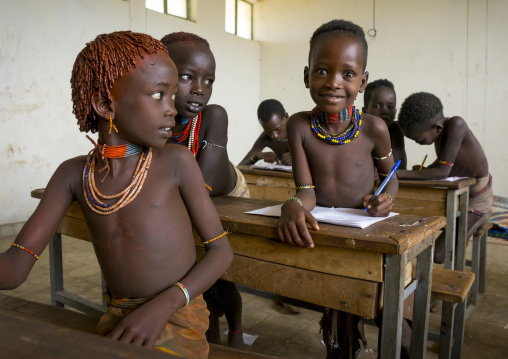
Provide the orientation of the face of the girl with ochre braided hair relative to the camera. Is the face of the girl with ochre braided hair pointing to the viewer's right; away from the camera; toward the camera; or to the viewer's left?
to the viewer's right

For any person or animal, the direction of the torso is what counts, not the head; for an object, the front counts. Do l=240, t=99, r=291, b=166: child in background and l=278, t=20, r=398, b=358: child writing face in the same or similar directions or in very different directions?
same or similar directions

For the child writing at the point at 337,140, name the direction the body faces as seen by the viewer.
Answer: toward the camera

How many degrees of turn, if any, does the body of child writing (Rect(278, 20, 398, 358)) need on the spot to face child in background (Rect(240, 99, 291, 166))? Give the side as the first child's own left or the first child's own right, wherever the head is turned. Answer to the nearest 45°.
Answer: approximately 180°

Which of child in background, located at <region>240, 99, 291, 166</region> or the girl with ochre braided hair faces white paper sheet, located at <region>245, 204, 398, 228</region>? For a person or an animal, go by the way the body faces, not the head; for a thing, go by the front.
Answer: the child in background

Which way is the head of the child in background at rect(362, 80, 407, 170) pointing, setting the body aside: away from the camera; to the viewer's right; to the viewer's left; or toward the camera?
toward the camera

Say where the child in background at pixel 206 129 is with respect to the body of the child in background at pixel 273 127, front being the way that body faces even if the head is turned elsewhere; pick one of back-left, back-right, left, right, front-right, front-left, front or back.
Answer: front

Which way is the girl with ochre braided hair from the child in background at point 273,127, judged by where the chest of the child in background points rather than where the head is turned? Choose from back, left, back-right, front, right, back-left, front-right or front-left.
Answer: front

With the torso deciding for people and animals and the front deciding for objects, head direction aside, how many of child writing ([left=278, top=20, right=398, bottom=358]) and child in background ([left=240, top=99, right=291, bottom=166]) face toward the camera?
2

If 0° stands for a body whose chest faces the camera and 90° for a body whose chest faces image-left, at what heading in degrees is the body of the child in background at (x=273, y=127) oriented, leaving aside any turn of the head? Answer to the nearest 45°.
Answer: approximately 0°
